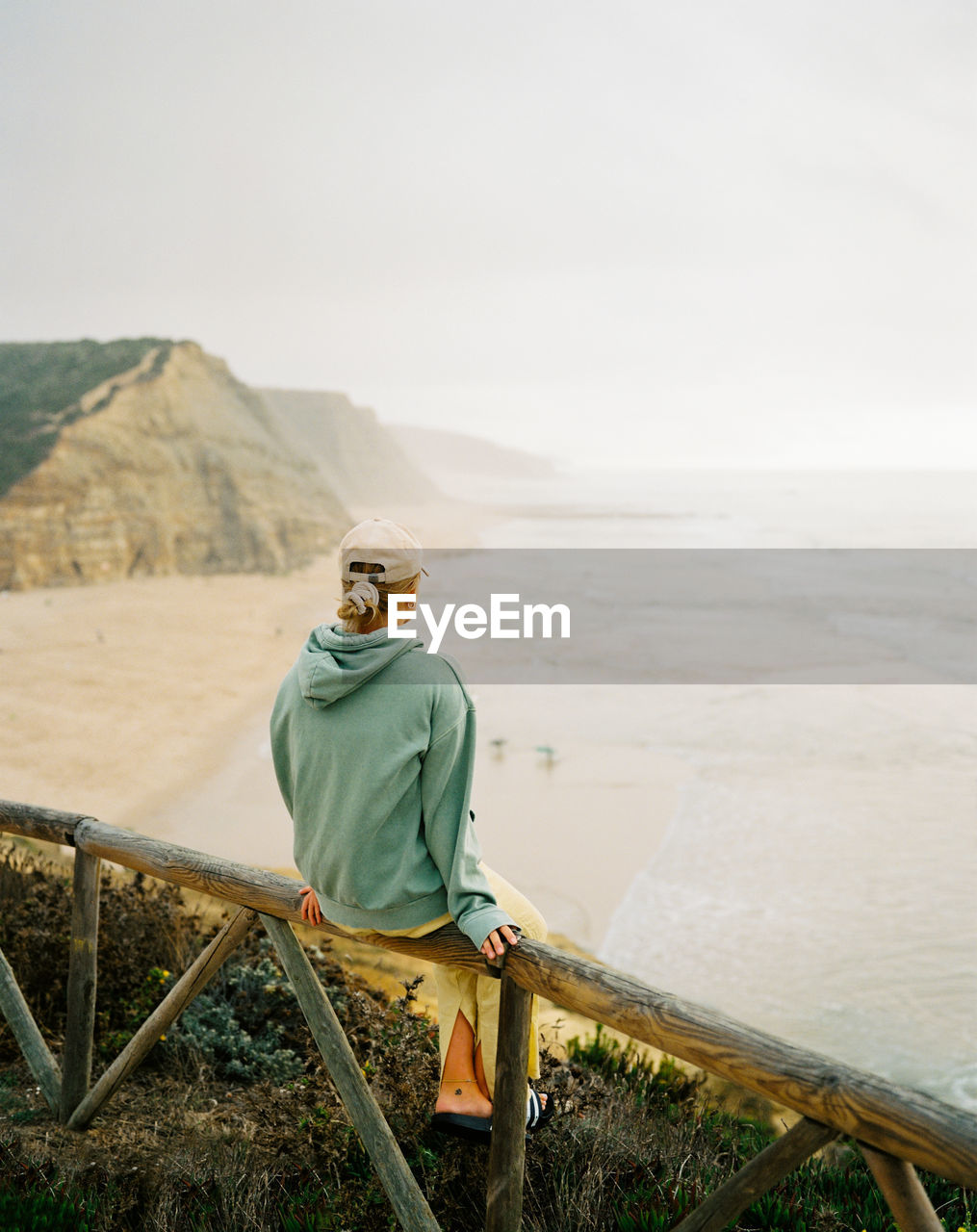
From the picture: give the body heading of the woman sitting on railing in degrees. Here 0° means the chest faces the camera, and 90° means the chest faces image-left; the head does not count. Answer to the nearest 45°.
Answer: approximately 225°

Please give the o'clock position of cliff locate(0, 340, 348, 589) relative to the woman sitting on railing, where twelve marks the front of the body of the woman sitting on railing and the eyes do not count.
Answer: The cliff is roughly at 10 o'clock from the woman sitting on railing.
